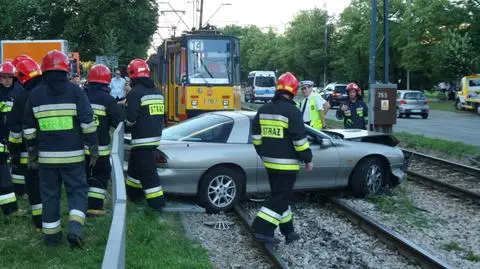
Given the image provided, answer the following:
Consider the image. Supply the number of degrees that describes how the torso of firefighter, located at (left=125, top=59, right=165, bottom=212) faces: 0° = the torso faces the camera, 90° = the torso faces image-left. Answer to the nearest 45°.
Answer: approximately 135°

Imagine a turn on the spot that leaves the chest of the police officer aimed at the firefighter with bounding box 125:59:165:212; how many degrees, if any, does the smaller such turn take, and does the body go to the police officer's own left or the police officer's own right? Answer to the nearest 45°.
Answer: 0° — they already face them

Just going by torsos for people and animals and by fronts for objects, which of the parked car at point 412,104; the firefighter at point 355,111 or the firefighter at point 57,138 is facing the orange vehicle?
the firefighter at point 57,138

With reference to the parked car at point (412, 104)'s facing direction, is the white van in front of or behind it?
in front

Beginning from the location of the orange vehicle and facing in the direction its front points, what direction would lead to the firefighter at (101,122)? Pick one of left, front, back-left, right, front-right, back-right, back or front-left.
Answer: right

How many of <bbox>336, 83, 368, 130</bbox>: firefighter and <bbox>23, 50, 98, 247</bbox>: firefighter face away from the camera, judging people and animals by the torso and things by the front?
1

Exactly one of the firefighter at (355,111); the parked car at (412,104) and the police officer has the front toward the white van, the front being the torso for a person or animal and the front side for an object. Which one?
the parked car

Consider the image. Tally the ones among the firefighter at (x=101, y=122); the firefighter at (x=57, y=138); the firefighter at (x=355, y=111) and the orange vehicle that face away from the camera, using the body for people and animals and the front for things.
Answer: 2

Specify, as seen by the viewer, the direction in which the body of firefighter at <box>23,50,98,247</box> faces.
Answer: away from the camera

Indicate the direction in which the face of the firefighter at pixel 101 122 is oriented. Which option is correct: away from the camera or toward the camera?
away from the camera

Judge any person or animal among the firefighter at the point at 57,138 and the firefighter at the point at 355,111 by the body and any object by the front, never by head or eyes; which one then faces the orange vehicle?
the firefighter at the point at 57,138

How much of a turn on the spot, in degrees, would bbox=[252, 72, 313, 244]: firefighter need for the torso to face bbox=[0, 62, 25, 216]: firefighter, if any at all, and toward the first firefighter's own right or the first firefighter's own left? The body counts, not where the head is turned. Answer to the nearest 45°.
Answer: approximately 135° to the first firefighter's own left

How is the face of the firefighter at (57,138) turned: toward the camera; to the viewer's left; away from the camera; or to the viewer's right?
away from the camera

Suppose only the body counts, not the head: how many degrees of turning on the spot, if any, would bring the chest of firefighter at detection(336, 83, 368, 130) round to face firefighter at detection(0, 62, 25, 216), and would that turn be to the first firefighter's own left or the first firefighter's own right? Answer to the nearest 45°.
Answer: approximately 45° to the first firefighter's own right
